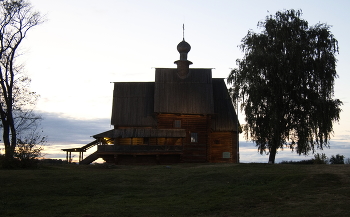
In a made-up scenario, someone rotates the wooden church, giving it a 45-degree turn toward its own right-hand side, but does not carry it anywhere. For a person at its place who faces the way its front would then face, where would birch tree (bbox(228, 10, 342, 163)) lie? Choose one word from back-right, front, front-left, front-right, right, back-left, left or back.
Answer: back

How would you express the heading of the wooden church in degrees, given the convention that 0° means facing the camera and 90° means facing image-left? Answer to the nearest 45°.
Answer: approximately 90°
